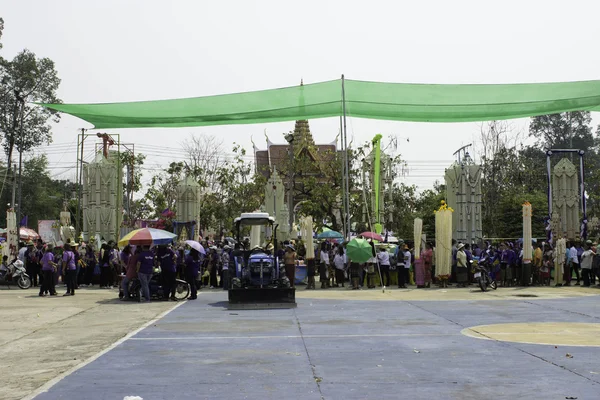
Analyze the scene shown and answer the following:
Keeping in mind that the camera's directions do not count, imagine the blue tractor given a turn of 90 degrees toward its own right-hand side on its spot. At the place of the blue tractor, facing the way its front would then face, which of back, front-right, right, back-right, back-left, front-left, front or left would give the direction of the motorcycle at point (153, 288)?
front-right

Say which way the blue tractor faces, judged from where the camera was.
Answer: facing the viewer

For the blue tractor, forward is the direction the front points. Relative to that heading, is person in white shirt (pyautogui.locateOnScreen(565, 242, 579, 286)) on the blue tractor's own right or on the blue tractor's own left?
on the blue tractor's own left

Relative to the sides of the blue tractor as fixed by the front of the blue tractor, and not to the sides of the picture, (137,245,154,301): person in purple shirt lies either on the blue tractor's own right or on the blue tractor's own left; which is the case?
on the blue tractor's own right

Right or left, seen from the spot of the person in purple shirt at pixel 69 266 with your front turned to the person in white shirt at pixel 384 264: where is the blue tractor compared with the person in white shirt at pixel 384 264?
right

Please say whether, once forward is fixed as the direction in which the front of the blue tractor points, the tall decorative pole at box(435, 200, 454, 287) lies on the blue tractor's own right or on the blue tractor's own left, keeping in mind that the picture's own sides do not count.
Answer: on the blue tractor's own left
